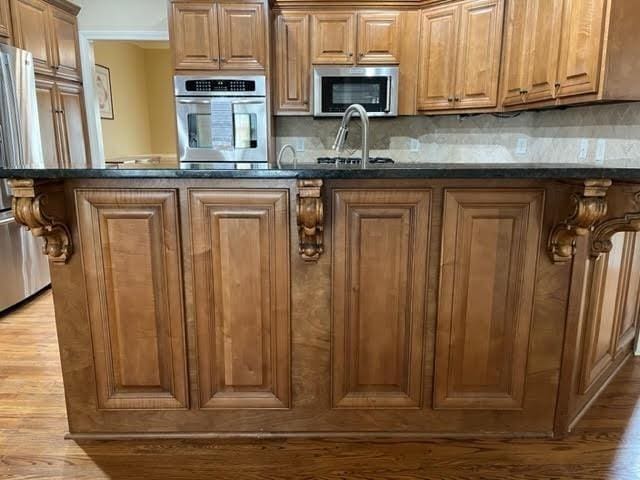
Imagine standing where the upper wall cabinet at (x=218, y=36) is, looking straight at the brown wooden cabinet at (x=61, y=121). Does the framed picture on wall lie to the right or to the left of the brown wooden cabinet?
right

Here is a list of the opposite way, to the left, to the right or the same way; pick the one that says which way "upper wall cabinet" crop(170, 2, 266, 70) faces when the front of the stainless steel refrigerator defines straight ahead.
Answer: to the right

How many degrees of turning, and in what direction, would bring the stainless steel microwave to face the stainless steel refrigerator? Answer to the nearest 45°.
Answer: approximately 90° to its right

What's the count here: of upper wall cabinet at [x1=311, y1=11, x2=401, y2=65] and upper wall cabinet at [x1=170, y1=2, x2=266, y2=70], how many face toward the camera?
2

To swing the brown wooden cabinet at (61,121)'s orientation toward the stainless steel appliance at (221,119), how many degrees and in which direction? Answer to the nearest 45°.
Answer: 0° — it already faces it

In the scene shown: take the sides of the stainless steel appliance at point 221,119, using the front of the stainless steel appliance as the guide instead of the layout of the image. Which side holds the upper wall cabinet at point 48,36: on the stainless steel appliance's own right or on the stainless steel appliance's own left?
on the stainless steel appliance's own right

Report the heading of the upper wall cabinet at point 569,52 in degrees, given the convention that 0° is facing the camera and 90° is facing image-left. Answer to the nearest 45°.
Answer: approximately 45°
